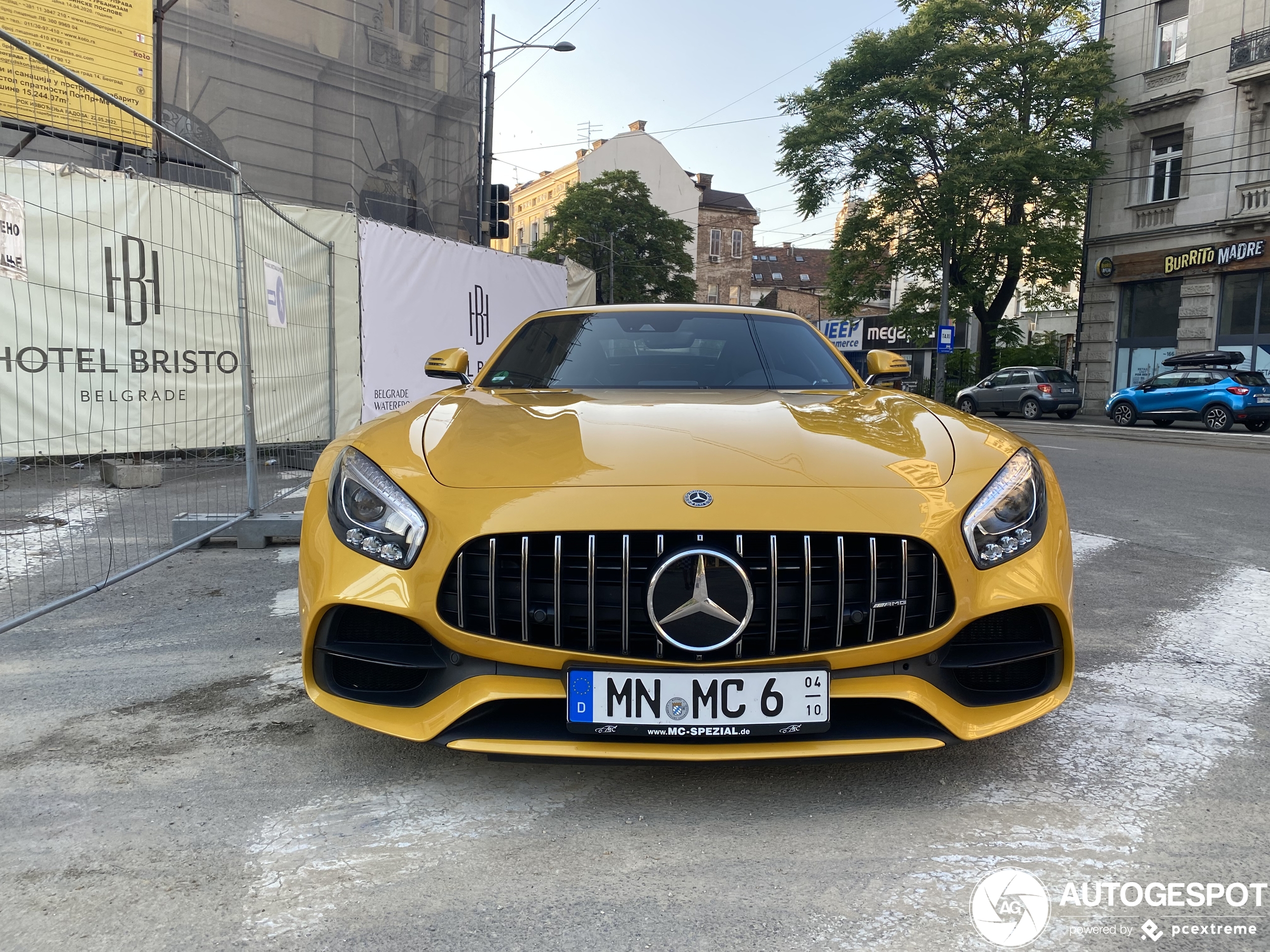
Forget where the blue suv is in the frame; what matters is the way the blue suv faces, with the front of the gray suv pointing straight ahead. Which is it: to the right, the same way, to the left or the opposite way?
the same way

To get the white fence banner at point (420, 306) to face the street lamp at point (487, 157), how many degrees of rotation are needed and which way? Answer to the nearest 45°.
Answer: approximately 135° to its left

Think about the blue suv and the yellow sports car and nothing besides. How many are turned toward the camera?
1

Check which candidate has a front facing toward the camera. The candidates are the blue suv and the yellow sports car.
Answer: the yellow sports car

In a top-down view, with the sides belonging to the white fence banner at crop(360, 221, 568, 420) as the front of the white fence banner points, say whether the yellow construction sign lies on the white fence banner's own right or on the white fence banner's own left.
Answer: on the white fence banner's own right

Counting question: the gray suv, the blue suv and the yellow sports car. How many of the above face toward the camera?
1

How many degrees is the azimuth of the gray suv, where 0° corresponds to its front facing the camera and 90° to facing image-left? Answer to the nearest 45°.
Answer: approximately 135°

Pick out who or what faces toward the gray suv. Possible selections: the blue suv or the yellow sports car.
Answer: the blue suv

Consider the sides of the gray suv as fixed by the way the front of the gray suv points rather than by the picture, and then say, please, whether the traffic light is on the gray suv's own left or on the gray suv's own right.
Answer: on the gray suv's own left

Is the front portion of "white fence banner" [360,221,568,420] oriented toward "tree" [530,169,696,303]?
no

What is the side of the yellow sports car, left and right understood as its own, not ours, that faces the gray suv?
back

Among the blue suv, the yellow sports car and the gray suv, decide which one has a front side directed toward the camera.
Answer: the yellow sports car

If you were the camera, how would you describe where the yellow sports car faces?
facing the viewer

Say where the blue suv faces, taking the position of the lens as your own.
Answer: facing away from the viewer and to the left of the viewer

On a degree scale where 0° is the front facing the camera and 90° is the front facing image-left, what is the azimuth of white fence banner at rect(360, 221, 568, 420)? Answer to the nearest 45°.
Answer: approximately 315°

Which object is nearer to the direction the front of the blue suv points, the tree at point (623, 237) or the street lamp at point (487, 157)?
the tree

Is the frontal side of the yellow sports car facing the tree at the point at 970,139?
no
